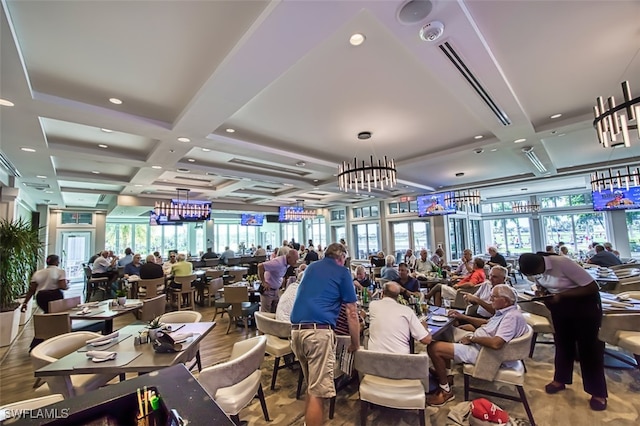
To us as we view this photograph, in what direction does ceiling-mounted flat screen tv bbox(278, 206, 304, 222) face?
facing the viewer

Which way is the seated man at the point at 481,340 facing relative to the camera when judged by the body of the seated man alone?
to the viewer's left

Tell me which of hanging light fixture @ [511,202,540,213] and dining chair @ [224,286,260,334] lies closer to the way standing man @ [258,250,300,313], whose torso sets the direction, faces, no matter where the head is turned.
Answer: the hanging light fixture

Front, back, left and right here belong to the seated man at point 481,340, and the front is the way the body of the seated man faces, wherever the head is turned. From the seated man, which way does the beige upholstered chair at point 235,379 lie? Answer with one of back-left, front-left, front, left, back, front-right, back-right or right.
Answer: front-left

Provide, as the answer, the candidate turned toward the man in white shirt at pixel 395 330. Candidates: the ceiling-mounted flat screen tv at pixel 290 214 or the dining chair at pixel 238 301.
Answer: the ceiling-mounted flat screen tv

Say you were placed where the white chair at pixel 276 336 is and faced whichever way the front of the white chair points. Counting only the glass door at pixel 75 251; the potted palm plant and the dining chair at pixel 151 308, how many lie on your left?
3

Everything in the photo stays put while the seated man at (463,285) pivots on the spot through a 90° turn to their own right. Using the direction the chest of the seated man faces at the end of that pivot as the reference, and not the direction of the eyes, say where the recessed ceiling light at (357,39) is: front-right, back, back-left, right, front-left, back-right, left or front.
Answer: back

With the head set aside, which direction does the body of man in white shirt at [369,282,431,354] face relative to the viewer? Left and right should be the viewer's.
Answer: facing away from the viewer

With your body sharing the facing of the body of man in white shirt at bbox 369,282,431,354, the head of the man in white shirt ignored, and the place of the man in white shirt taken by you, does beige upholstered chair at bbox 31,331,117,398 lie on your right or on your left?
on your left

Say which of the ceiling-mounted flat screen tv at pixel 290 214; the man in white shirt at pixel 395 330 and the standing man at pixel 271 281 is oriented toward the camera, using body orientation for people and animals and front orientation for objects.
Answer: the ceiling-mounted flat screen tv

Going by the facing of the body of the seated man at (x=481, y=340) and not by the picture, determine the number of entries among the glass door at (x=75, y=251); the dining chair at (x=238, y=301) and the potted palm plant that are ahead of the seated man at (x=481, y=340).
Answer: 3

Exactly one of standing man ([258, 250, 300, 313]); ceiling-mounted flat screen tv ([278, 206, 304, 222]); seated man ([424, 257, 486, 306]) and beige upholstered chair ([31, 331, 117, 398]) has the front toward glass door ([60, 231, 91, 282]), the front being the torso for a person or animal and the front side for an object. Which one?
the seated man

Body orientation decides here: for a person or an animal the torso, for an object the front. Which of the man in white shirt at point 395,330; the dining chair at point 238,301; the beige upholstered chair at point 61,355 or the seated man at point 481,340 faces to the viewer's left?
the seated man

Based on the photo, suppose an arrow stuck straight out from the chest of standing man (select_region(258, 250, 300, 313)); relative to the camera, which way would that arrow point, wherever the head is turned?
to the viewer's right

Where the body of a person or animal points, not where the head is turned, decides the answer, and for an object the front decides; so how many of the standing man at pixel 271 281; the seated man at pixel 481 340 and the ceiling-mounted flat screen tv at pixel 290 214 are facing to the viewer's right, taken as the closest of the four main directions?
1

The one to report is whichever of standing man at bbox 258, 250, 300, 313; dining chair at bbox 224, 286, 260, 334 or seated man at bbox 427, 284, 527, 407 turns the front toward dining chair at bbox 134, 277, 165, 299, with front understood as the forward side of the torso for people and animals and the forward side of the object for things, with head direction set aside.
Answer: the seated man

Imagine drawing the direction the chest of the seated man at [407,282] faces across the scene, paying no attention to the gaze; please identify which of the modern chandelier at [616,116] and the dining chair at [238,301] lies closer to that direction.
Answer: the dining chair

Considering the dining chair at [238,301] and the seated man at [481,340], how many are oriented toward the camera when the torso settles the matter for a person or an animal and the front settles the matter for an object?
0

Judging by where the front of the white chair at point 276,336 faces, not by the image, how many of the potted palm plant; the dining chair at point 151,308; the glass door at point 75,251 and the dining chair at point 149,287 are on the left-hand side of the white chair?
4

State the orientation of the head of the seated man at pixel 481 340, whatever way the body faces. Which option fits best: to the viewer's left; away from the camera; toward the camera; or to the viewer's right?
to the viewer's left
